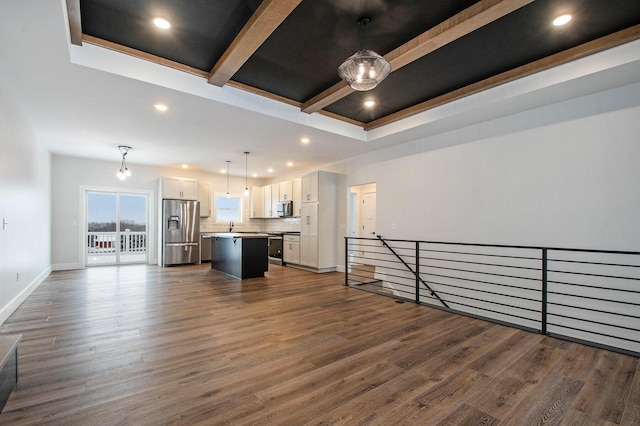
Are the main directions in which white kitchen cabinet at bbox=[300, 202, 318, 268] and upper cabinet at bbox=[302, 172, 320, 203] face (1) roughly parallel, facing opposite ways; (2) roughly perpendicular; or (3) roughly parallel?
roughly parallel

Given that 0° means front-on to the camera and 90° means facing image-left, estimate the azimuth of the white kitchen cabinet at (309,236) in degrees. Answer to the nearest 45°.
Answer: approximately 45°

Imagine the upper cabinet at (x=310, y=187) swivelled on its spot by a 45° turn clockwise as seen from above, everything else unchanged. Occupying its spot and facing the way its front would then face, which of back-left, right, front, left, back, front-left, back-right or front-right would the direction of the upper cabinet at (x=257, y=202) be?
front-right

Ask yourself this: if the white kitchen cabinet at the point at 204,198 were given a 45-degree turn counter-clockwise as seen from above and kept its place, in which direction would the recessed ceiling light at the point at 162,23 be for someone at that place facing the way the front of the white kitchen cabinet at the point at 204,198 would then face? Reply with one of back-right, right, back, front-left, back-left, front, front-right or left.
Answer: front-right

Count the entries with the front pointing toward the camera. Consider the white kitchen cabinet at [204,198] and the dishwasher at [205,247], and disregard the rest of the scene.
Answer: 2

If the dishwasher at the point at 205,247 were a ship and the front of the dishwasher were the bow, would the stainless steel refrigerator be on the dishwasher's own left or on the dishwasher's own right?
on the dishwasher's own right

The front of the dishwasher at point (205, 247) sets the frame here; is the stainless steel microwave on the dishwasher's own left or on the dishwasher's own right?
on the dishwasher's own left

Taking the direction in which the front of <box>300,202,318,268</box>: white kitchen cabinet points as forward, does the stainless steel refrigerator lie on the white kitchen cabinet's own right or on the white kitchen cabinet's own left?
on the white kitchen cabinet's own right

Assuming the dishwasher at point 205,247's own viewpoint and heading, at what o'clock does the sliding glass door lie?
The sliding glass door is roughly at 3 o'clock from the dishwasher.

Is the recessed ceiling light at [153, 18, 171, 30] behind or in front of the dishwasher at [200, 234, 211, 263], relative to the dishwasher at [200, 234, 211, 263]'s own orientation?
in front

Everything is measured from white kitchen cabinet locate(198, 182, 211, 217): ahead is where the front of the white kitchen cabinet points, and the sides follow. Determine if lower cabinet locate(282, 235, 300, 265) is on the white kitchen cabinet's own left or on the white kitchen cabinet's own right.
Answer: on the white kitchen cabinet's own left

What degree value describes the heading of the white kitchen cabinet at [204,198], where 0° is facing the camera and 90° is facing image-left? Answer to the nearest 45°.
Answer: approximately 0°

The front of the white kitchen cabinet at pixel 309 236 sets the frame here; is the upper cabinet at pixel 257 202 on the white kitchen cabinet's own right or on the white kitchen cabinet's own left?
on the white kitchen cabinet's own right

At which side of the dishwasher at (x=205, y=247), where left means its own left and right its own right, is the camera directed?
front

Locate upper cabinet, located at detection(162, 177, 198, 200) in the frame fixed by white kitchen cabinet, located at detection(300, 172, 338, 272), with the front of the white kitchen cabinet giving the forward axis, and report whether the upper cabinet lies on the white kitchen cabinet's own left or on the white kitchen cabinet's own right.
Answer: on the white kitchen cabinet's own right

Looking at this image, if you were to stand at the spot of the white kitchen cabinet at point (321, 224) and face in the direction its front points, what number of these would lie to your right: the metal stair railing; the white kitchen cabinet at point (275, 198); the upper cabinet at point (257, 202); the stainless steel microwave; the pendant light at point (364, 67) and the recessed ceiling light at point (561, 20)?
3
